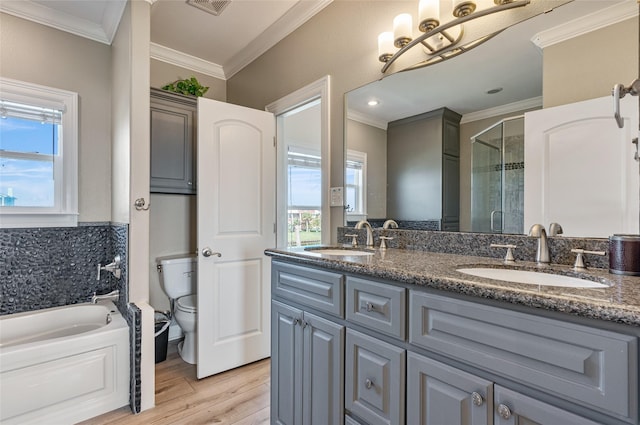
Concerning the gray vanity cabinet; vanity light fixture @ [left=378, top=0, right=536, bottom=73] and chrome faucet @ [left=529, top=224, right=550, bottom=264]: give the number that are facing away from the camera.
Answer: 0

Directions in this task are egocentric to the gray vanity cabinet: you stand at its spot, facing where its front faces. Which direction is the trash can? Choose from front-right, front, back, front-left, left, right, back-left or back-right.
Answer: right

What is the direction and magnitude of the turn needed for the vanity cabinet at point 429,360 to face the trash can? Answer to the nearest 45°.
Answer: approximately 45° to its right

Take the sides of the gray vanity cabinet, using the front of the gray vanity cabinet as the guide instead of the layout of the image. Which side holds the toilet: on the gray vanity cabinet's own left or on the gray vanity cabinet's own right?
on the gray vanity cabinet's own right

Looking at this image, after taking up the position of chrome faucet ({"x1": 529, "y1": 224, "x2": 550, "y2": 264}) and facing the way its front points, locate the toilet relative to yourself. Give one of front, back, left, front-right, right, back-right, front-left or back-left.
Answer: front-right

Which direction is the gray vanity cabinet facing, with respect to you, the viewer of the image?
facing the viewer and to the left of the viewer
